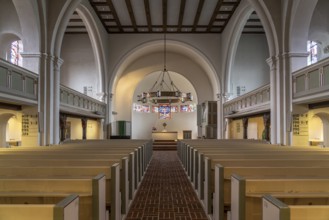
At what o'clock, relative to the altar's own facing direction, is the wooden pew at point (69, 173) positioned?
The wooden pew is roughly at 12 o'clock from the altar.

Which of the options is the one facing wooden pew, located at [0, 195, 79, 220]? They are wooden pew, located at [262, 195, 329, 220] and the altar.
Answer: the altar

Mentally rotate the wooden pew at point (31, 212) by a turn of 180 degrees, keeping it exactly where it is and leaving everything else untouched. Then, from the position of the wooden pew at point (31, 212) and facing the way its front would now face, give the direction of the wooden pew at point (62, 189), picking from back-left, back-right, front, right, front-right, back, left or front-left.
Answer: back

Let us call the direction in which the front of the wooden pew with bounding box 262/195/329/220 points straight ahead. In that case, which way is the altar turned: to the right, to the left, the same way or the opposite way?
the opposite way

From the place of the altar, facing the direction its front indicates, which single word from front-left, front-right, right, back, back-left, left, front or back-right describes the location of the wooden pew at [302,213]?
front

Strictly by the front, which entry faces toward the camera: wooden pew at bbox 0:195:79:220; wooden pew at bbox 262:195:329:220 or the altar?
the altar

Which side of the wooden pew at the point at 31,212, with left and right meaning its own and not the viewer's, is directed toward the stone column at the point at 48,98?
front

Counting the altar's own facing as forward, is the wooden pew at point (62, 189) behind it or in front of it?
in front

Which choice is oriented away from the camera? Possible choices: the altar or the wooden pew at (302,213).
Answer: the wooden pew

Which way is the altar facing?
toward the camera

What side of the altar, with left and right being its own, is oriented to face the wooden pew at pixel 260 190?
front

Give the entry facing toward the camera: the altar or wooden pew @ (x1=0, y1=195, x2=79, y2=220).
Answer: the altar

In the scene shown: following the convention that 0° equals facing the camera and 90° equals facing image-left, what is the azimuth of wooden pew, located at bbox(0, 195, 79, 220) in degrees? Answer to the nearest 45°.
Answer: approximately 180°

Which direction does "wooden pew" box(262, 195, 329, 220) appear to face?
away from the camera

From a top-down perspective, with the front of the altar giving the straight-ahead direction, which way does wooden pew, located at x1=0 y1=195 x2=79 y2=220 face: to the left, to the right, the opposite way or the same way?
the opposite way

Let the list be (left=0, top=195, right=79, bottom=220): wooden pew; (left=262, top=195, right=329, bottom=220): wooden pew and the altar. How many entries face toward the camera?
1
